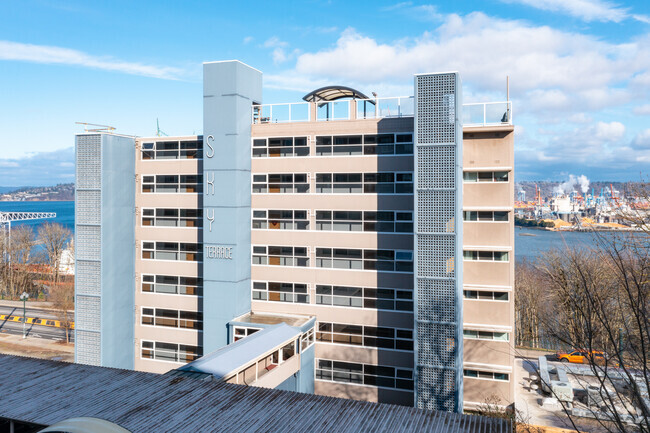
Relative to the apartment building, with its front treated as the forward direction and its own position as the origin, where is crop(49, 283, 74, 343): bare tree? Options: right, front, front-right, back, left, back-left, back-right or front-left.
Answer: back-right

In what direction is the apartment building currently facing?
toward the camera

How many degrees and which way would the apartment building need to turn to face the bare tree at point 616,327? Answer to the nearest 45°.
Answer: approximately 45° to its left
